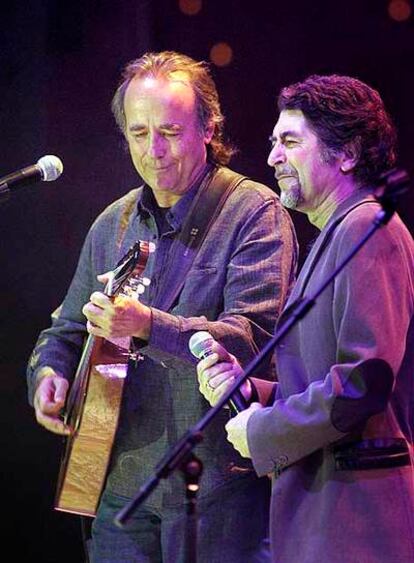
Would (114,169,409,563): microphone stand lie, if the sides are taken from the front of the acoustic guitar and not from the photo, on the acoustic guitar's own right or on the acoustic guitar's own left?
on the acoustic guitar's own left
